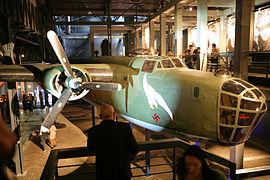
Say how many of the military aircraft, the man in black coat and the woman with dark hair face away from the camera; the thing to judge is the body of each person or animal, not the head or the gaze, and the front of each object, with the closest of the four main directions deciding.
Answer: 1

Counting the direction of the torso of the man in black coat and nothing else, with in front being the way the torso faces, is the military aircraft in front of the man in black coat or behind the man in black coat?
in front

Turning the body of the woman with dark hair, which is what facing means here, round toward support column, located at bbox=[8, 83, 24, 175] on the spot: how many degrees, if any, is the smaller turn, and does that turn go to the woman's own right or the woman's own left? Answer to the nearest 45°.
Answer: approximately 90° to the woman's own right

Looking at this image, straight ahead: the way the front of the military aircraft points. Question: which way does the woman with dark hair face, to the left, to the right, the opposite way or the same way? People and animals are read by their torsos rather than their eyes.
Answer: to the right

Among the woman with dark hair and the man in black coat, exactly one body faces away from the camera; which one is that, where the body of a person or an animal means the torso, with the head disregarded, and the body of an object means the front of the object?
the man in black coat

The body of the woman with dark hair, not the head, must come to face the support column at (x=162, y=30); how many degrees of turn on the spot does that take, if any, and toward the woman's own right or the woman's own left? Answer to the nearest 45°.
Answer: approximately 135° to the woman's own right

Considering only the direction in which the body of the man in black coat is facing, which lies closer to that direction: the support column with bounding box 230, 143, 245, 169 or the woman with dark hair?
the support column

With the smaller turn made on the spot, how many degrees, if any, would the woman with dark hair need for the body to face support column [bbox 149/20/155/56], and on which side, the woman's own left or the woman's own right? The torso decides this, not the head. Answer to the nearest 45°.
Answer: approximately 135° to the woman's own right

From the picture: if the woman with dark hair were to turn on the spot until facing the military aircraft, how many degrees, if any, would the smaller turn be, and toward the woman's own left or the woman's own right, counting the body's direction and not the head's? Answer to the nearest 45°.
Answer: approximately 135° to the woman's own right

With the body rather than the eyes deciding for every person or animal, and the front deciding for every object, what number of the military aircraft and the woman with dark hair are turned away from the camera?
0

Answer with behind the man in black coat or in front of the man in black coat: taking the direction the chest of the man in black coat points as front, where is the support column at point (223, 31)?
in front

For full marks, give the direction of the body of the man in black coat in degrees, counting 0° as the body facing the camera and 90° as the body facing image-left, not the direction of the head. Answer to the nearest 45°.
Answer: approximately 180°
